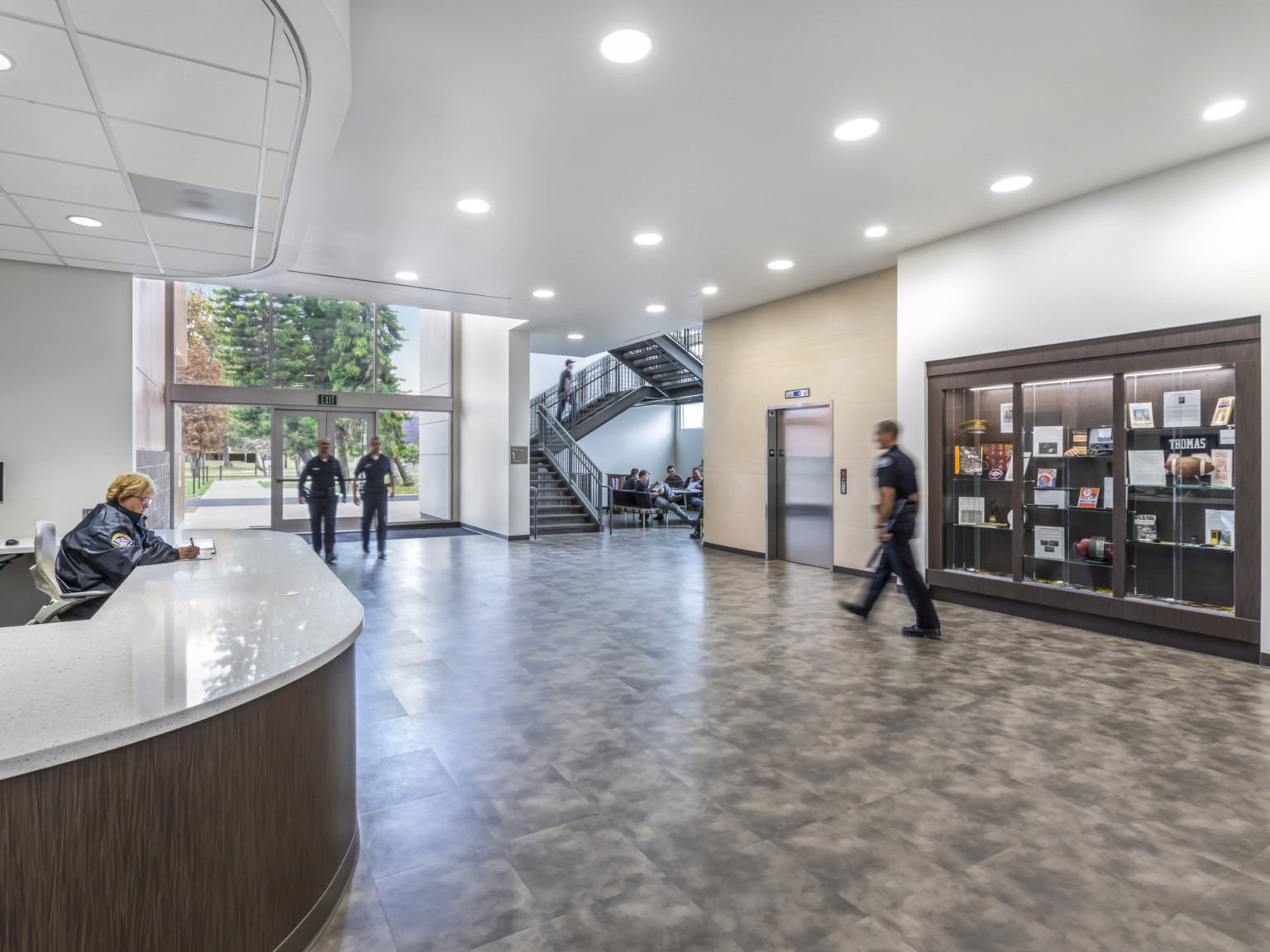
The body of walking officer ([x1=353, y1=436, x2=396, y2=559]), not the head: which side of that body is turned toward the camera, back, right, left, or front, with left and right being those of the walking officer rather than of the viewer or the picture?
front

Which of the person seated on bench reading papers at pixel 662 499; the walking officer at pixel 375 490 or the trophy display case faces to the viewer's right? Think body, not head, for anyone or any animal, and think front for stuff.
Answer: the person seated on bench reading papers

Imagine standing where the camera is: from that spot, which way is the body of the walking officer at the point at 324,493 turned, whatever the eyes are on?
toward the camera

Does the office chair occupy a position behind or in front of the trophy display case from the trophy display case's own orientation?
in front

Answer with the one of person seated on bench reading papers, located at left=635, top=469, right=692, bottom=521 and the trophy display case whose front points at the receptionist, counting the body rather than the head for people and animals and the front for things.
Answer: the trophy display case

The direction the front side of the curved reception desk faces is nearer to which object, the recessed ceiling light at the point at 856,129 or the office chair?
the recessed ceiling light

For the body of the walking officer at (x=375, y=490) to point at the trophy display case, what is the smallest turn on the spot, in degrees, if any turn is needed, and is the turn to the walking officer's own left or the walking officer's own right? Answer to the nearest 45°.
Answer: approximately 45° to the walking officer's own left

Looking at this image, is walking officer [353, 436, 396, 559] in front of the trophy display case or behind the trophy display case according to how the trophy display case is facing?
in front

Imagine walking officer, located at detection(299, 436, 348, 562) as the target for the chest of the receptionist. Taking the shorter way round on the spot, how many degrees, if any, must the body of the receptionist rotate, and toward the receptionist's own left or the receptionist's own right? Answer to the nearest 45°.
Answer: approximately 45° to the receptionist's own left

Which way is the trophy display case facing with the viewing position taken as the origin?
facing the viewer and to the left of the viewer

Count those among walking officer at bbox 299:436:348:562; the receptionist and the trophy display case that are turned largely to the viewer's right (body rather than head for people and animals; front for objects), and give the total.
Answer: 1

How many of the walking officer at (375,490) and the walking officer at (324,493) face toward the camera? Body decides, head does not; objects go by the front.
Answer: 2

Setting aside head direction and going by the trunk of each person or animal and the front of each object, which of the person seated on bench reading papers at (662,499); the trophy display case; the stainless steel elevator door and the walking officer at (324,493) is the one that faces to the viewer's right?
the person seated on bench reading papers

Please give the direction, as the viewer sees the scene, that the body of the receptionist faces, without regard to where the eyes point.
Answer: to the viewer's right

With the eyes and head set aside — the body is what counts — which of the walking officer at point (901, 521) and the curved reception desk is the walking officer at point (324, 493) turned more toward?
the curved reception desk

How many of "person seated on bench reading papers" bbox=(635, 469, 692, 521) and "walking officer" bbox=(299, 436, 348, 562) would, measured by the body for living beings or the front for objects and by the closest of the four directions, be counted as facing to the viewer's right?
1
